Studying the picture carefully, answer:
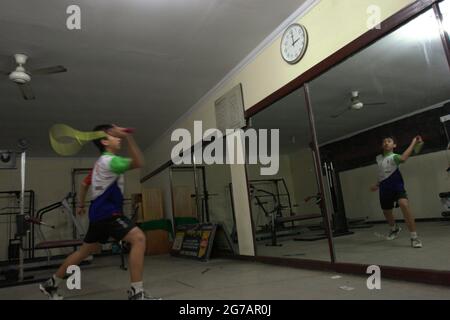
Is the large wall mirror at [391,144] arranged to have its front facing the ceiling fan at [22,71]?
yes

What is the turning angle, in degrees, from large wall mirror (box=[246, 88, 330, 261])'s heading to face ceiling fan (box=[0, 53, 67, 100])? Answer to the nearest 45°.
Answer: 0° — it already faces it

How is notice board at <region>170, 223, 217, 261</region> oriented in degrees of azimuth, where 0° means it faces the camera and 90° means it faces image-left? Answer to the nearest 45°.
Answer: approximately 45°

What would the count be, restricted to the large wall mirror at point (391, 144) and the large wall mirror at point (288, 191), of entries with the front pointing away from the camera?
0

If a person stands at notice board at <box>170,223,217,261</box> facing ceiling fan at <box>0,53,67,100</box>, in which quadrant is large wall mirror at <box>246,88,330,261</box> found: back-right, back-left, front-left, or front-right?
back-left

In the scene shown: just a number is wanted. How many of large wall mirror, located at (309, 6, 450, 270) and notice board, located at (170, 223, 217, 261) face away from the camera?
0

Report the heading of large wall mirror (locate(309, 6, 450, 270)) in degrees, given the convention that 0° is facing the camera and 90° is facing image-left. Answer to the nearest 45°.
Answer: approximately 45°
